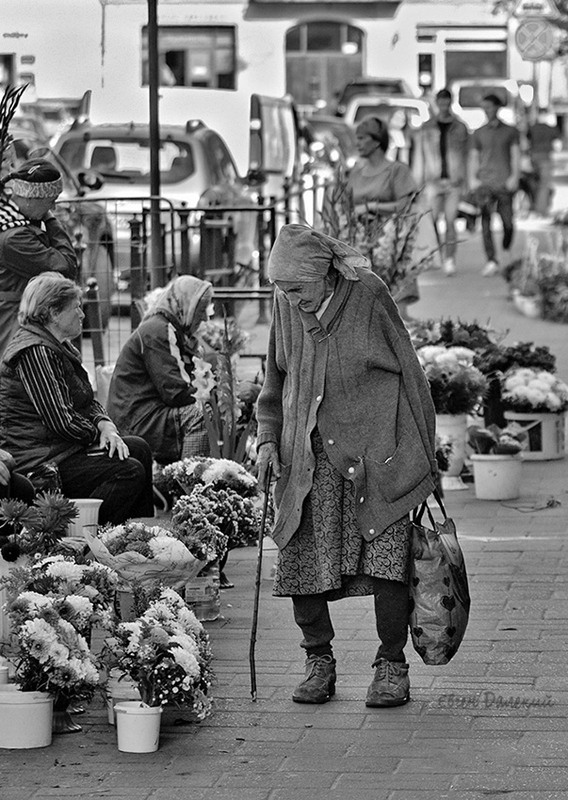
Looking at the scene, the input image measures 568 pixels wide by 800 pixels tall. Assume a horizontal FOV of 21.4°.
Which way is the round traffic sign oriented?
toward the camera

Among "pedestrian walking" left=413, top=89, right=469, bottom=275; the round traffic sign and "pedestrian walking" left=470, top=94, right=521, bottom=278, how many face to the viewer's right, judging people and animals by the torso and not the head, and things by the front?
0

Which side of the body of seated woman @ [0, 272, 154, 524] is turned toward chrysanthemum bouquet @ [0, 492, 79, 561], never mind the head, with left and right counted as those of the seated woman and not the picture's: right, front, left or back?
right

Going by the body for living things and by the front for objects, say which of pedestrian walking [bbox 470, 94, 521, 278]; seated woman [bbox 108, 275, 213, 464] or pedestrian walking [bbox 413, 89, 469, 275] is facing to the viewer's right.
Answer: the seated woman

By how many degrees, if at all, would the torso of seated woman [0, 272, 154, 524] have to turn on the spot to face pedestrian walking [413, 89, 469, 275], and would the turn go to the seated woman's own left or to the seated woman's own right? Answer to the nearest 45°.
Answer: approximately 90° to the seated woman's own left

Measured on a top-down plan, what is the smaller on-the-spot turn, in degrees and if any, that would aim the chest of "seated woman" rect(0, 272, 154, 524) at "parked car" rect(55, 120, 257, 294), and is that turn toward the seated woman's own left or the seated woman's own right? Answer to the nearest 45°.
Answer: approximately 90° to the seated woman's own left

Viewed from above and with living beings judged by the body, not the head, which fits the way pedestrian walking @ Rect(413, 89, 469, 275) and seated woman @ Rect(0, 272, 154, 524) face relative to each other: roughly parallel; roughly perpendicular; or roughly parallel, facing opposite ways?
roughly perpendicular

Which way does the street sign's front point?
toward the camera

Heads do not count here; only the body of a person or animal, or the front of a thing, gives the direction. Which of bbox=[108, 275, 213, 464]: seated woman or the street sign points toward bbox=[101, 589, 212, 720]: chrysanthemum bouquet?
the street sign

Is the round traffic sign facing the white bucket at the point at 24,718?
yes

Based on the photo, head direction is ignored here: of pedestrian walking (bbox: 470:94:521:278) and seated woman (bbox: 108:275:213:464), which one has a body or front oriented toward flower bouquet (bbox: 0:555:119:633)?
the pedestrian walking

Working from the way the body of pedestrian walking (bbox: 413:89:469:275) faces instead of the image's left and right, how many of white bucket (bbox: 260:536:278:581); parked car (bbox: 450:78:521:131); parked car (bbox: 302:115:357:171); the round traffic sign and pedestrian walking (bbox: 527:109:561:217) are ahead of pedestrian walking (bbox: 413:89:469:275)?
1

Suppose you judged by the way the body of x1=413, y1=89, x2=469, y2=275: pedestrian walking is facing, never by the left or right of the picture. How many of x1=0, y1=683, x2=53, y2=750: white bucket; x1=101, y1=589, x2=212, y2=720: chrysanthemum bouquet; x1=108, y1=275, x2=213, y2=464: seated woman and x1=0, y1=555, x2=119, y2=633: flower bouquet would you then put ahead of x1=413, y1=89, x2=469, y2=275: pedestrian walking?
4

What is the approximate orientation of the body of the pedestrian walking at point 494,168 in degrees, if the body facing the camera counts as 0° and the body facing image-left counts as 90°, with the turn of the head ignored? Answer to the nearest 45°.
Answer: approximately 0°

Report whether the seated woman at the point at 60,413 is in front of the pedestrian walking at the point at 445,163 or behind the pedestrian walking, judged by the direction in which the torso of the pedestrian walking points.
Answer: in front

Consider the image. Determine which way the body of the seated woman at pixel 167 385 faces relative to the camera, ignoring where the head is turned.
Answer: to the viewer's right

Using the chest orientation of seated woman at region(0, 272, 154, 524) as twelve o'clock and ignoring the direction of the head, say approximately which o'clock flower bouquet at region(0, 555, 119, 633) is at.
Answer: The flower bouquet is roughly at 3 o'clock from the seated woman.
